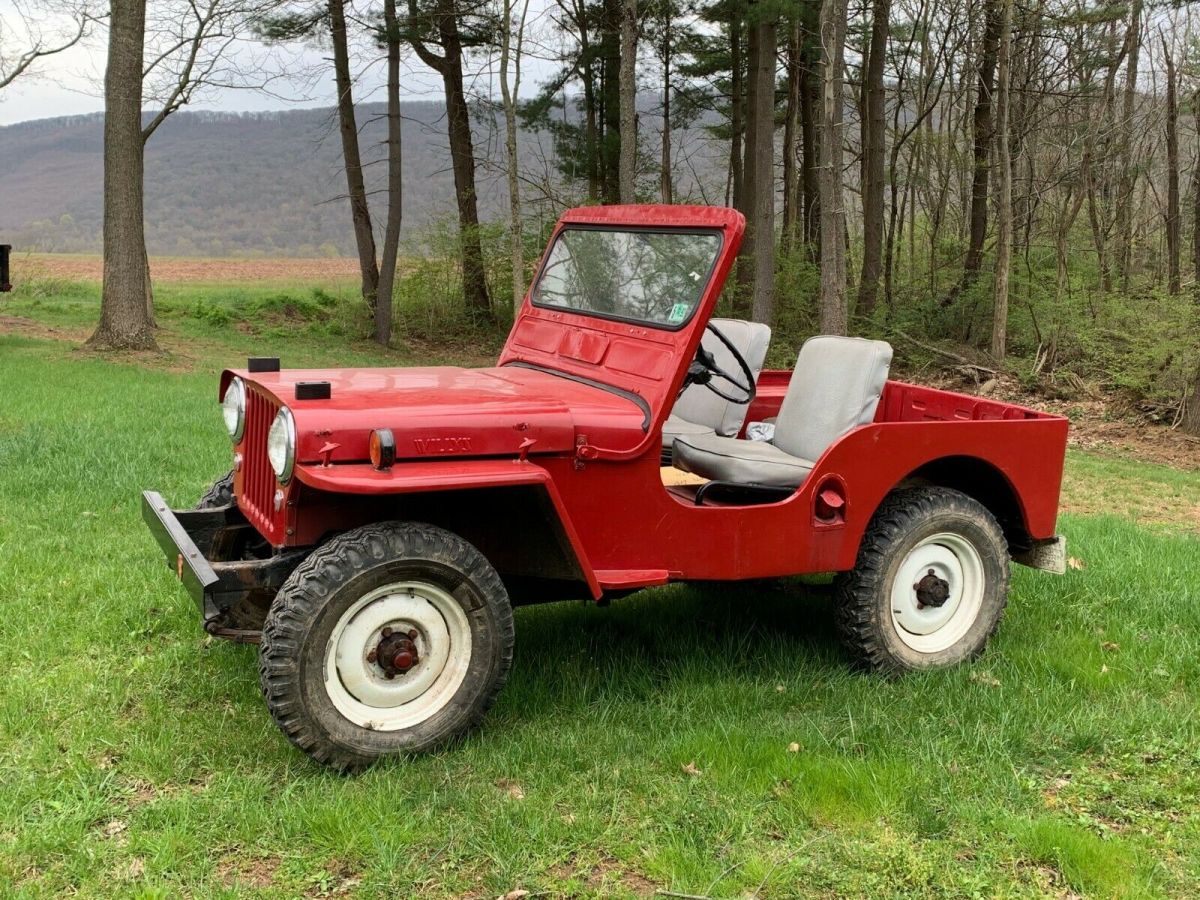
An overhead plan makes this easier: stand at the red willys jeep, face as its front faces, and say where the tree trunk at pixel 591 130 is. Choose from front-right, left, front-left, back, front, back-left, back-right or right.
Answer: back-right

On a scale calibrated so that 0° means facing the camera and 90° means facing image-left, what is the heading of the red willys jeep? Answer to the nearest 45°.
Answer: approximately 45°

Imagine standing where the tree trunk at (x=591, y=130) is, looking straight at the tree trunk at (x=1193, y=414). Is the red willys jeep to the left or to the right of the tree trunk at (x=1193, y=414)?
right

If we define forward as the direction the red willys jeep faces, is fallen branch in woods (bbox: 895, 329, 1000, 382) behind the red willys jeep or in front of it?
behind

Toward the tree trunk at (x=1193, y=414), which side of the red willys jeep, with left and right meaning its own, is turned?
back

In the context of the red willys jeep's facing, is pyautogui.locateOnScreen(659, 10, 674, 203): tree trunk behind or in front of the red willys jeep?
behind
